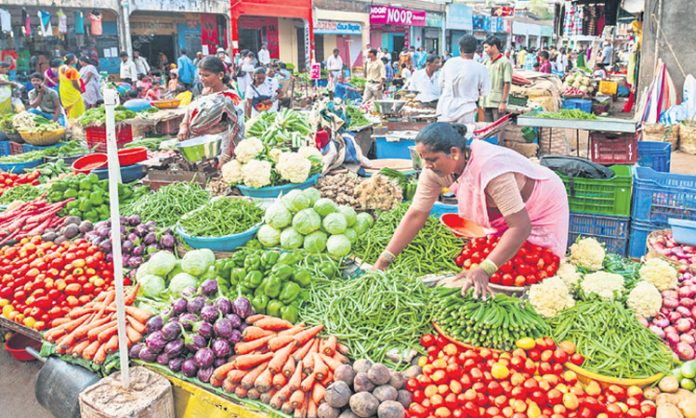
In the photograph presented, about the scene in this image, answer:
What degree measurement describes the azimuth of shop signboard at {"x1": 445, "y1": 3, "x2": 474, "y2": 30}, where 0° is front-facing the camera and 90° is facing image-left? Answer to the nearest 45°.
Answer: approximately 0°

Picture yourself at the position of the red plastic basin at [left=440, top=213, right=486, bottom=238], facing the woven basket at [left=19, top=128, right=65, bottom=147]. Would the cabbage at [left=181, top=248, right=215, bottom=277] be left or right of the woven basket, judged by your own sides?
left

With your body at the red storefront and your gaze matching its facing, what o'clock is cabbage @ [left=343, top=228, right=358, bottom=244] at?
The cabbage is roughly at 12 o'clock from the red storefront.

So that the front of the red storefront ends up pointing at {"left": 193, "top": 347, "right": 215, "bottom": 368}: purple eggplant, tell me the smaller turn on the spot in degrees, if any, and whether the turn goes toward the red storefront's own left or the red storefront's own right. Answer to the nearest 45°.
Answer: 0° — it already faces it

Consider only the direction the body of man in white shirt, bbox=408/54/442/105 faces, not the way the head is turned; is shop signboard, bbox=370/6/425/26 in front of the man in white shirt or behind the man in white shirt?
behind

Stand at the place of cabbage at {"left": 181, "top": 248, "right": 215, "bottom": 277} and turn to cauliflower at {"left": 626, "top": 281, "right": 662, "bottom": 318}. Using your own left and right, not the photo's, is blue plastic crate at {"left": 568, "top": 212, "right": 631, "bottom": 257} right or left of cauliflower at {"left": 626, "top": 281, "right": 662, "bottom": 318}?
left

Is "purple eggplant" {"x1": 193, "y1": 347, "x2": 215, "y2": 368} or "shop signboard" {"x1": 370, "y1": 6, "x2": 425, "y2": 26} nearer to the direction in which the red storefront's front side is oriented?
the purple eggplant

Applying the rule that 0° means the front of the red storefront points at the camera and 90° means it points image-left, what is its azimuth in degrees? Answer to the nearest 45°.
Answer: approximately 0°
